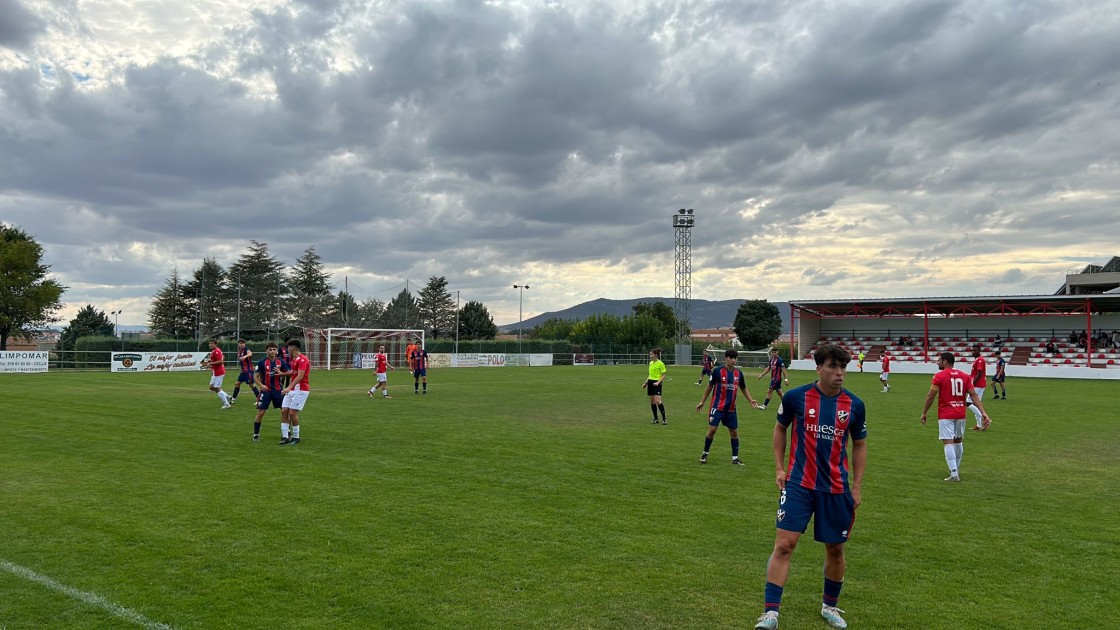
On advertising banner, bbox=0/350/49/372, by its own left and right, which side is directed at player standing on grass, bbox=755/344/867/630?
front

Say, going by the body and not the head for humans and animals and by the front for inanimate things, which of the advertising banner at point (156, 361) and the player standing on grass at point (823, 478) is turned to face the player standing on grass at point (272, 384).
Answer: the advertising banner

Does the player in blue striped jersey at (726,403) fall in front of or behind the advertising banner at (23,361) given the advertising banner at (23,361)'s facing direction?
in front

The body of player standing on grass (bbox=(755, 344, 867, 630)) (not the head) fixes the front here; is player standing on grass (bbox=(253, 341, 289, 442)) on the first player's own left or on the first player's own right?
on the first player's own right

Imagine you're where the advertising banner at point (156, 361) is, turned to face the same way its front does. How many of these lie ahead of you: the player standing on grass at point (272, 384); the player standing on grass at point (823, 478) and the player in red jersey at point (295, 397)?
3

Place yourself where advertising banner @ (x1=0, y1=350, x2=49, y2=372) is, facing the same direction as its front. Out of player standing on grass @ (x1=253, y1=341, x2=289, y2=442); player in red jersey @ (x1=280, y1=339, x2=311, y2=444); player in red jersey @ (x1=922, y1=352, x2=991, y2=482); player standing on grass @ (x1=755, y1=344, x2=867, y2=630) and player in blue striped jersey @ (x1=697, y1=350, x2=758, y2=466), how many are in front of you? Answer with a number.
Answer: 5

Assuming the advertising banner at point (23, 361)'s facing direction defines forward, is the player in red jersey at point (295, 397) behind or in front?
in front

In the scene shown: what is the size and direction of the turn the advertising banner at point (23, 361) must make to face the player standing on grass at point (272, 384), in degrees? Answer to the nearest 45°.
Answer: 0° — it already faces them

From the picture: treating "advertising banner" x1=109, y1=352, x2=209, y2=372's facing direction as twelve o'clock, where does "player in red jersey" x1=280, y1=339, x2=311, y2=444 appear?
The player in red jersey is roughly at 12 o'clock from the advertising banner.

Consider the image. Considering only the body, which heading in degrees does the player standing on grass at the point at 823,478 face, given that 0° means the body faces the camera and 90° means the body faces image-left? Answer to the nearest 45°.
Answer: approximately 0°

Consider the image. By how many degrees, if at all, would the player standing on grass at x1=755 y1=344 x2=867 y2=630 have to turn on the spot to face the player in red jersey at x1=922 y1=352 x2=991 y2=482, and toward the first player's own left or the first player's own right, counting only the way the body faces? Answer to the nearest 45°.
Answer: approximately 180°

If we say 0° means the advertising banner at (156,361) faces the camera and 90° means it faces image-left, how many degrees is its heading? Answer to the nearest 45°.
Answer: approximately 0°

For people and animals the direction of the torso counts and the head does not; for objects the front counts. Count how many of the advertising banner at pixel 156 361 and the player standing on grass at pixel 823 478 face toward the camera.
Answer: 2

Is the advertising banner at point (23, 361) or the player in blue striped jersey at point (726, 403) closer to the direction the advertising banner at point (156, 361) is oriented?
the player in blue striped jersey

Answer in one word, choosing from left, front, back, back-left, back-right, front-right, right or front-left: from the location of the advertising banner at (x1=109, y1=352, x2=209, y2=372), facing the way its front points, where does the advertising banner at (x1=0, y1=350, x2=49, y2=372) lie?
right
